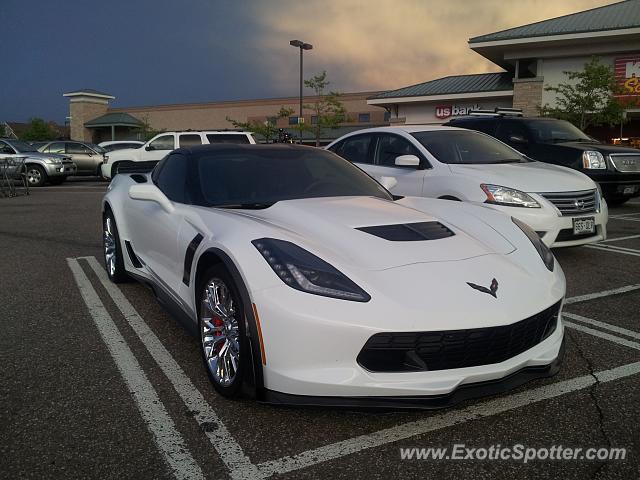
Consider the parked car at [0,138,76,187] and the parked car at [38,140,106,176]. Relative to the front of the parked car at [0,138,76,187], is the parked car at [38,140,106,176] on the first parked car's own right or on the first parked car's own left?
on the first parked car's own left

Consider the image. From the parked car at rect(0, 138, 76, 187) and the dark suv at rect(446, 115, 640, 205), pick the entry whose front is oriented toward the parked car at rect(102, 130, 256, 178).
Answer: the parked car at rect(0, 138, 76, 187)

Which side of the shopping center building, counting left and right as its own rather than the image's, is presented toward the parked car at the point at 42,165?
front

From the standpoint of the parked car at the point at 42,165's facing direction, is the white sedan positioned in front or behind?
in front

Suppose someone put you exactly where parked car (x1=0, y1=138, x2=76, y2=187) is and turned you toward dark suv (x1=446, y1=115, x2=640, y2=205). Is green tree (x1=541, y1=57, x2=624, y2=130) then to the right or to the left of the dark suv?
left

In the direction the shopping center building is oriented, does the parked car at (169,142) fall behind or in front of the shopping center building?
in front

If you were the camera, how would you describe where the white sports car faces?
facing the viewer and to the right of the viewer

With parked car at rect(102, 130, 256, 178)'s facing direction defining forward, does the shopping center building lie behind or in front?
behind

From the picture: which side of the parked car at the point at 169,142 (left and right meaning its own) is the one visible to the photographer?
left

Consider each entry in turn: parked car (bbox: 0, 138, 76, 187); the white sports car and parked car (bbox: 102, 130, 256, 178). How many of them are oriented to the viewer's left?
1

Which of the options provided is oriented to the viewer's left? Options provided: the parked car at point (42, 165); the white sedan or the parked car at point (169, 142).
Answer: the parked car at point (169, 142)

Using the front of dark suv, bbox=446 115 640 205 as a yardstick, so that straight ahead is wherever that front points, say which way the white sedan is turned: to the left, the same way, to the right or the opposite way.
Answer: the same way

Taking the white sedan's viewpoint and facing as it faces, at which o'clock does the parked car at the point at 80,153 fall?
The parked car is roughly at 6 o'clock from the white sedan.

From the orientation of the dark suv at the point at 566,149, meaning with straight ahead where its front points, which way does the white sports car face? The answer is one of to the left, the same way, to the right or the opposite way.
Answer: the same way

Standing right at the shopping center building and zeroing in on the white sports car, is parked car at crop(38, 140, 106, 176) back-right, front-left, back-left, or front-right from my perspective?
front-right

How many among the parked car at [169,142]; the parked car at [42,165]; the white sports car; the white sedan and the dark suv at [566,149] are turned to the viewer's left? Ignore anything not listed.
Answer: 1
